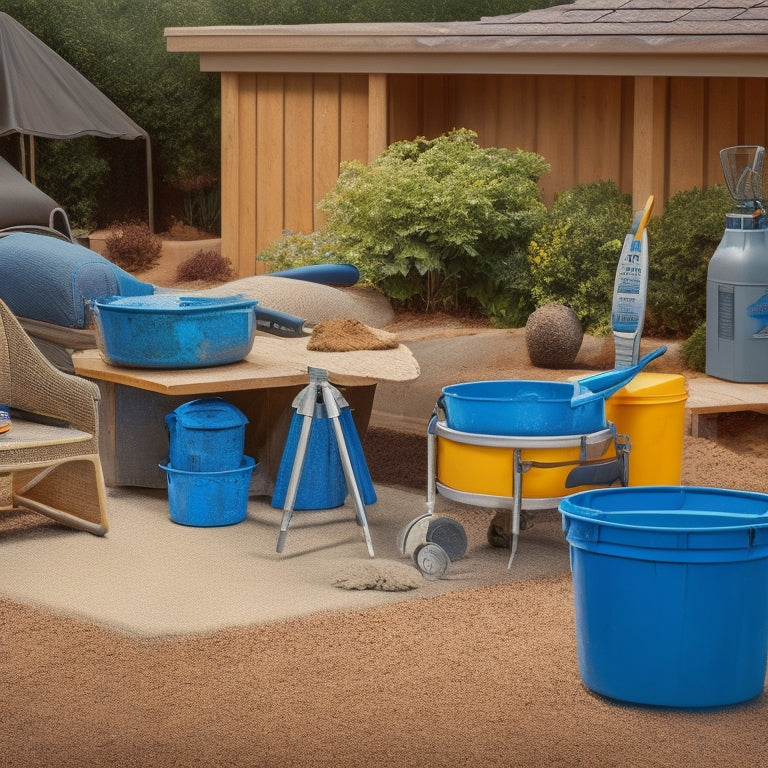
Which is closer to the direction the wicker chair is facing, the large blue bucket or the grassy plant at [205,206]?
the large blue bucket

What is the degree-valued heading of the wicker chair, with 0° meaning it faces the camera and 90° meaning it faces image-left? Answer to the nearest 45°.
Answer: approximately 315°

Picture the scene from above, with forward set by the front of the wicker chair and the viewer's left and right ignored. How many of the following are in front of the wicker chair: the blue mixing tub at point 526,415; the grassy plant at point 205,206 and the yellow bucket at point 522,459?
2

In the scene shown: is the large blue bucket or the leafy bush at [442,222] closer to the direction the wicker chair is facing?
the large blue bucket

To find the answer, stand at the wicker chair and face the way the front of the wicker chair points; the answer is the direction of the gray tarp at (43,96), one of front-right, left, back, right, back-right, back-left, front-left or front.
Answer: back-left

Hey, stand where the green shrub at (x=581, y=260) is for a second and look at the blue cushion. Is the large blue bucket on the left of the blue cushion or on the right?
left

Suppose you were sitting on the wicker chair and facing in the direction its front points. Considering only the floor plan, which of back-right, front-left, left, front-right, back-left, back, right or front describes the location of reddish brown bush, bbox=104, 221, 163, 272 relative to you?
back-left

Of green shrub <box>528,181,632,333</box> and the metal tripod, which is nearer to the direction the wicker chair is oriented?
the metal tripod

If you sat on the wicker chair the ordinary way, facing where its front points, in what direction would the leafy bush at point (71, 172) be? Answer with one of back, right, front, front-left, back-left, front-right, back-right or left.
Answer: back-left
